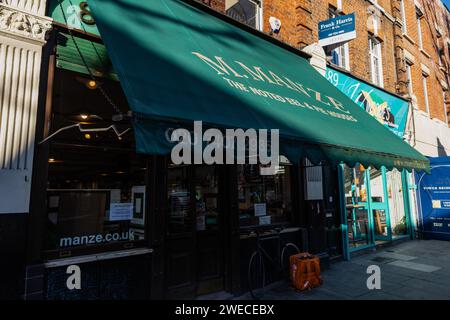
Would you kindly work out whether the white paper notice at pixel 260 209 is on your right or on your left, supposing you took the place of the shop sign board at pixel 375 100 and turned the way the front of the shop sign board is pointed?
on your right

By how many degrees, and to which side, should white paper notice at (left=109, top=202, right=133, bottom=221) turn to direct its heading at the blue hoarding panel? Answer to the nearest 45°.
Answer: approximately 90° to its left

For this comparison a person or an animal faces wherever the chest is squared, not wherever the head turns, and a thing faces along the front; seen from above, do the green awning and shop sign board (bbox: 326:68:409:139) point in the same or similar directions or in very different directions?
same or similar directions

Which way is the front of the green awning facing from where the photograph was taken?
facing the viewer and to the right of the viewer

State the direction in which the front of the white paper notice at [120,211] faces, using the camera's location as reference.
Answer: facing the viewer

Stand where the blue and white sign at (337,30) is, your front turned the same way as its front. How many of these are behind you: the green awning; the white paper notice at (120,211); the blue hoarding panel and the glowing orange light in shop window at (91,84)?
1

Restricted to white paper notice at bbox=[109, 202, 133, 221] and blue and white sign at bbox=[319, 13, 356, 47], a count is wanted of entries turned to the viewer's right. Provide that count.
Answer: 0

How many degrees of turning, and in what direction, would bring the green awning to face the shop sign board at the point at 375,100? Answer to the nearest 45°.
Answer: approximately 90° to its left

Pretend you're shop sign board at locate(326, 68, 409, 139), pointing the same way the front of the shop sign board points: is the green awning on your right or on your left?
on your right

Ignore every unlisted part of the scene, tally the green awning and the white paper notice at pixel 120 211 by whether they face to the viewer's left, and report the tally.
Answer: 0
